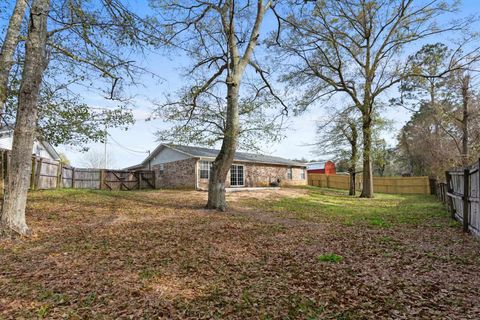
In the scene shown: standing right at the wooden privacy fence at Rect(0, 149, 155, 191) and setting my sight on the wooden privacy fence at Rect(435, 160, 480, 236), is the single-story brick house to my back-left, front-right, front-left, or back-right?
front-left

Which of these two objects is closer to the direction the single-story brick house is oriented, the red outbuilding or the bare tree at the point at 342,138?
the red outbuilding

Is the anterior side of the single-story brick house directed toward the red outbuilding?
no

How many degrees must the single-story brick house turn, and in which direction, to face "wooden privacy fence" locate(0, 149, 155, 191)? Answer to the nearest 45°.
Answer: approximately 45° to its left

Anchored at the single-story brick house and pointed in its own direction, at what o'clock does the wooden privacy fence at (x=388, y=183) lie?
The wooden privacy fence is roughly at 4 o'clock from the single-story brick house.

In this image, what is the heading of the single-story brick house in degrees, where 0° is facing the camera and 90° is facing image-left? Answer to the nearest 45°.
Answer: approximately 135°

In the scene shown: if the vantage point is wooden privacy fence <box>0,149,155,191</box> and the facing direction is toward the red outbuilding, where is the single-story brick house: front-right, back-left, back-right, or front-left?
front-right

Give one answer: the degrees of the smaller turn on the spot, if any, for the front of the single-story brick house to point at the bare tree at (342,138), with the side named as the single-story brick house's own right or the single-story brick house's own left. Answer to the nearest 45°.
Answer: approximately 135° to the single-story brick house's own right
